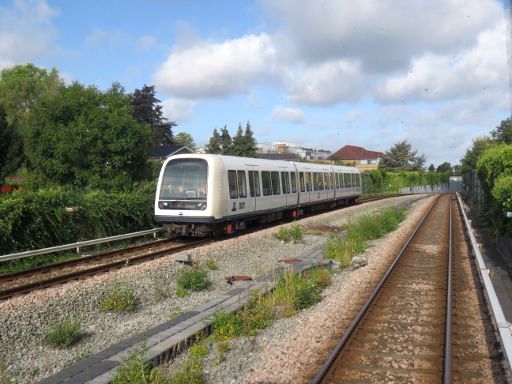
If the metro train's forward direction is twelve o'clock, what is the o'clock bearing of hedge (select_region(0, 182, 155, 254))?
The hedge is roughly at 1 o'clock from the metro train.

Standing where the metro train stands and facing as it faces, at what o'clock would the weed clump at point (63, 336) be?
The weed clump is roughly at 11 o'clock from the metro train.

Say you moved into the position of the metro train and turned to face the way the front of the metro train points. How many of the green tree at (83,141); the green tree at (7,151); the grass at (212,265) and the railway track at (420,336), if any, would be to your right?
2

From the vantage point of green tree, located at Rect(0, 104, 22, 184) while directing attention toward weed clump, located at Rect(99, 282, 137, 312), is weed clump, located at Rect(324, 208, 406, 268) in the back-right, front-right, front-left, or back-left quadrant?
front-left

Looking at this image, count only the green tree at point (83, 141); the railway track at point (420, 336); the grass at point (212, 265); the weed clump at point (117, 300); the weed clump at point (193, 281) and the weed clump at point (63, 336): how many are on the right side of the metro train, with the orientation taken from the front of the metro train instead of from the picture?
1

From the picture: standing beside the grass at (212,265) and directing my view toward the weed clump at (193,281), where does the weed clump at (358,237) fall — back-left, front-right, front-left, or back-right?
back-left

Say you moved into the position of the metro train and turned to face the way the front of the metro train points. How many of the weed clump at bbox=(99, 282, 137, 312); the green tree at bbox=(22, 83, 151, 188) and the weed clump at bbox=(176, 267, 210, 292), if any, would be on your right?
1

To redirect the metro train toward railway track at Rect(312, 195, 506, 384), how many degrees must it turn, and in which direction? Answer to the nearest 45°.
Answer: approximately 45° to its left

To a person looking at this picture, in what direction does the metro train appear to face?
facing the viewer and to the left of the viewer

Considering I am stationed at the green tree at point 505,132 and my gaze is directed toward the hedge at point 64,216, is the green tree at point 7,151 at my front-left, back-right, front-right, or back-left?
front-right

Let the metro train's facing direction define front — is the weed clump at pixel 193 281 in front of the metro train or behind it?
in front

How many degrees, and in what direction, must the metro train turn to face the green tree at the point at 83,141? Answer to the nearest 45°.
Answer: approximately 90° to its right

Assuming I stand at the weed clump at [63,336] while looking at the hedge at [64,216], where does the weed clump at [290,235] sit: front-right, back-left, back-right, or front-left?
front-right

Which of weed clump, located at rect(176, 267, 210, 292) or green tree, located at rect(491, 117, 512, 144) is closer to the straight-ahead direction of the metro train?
the weed clump

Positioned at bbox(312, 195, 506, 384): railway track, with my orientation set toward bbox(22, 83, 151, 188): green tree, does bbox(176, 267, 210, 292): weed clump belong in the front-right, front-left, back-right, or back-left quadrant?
front-left

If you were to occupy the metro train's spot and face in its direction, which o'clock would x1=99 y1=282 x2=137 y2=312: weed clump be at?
The weed clump is roughly at 11 o'clock from the metro train.
